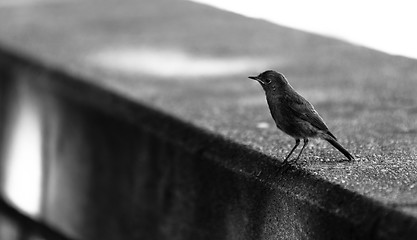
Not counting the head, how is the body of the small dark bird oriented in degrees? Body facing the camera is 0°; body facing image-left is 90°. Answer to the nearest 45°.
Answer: approximately 90°
